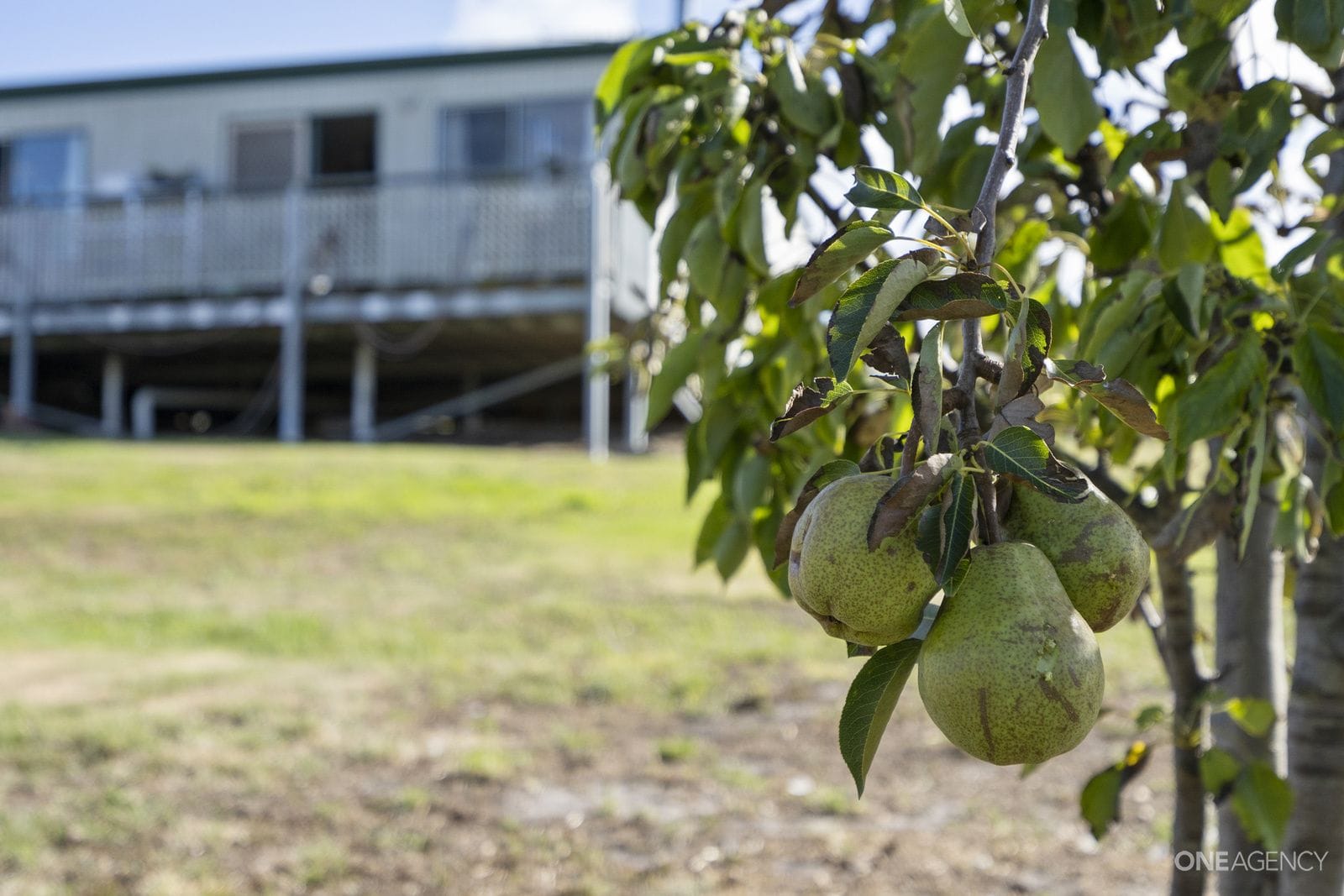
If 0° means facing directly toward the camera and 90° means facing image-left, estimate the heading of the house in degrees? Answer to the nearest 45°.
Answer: approximately 0°

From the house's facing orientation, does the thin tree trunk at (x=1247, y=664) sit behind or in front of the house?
in front

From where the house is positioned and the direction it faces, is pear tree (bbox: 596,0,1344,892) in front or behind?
in front

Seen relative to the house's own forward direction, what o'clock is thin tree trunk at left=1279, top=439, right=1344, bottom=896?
The thin tree trunk is roughly at 12 o'clock from the house.
